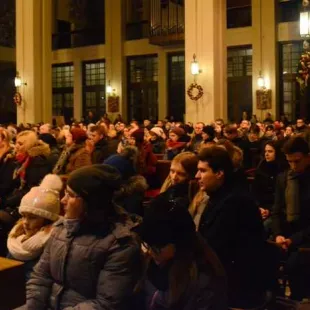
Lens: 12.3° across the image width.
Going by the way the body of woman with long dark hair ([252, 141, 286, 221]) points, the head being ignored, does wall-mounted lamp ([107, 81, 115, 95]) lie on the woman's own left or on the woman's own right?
on the woman's own right

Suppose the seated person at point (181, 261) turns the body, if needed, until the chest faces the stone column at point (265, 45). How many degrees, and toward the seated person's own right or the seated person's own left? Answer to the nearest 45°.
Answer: approximately 135° to the seated person's own right

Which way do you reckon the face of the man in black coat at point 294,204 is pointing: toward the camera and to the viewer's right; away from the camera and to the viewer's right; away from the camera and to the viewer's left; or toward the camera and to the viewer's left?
toward the camera and to the viewer's left

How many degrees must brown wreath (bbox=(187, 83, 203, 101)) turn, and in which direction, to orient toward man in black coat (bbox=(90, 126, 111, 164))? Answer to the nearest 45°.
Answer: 0° — it already faces them

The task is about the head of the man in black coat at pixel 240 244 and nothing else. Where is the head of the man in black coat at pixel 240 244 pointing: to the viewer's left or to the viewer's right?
to the viewer's left

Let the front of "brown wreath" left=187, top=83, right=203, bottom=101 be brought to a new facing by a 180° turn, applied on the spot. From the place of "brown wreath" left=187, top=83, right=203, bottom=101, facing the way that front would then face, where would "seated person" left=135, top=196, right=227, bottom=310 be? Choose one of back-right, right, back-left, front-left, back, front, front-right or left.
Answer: back

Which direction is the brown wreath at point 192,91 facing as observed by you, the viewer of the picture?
facing the viewer

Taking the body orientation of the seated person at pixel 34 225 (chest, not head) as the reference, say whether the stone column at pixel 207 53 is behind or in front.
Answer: behind

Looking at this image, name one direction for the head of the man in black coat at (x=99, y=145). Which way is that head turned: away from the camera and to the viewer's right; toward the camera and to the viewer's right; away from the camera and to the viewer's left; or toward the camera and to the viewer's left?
toward the camera and to the viewer's left

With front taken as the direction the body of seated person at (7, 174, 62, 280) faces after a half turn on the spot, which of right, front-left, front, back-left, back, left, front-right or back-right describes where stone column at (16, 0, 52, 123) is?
front-left
